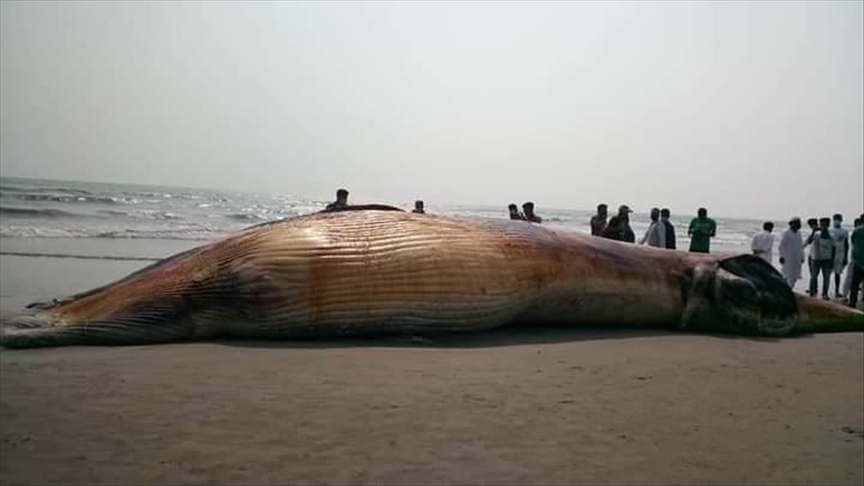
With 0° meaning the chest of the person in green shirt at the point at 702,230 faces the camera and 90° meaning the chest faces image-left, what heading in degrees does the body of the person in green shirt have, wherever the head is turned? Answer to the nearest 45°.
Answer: approximately 0°

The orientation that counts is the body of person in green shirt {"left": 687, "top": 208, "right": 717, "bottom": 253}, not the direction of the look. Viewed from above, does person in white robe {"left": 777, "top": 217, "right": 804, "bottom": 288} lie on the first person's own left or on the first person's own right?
on the first person's own left

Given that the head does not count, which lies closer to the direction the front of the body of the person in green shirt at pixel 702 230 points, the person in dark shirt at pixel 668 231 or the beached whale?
the beached whale

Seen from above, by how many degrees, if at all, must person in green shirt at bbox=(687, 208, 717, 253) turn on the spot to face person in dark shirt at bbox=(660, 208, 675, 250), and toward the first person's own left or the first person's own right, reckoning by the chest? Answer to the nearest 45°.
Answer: approximately 90° to the first person's own right

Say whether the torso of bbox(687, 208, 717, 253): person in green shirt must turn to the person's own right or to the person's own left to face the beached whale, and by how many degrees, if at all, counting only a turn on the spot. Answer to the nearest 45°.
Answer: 0° — they already face it
